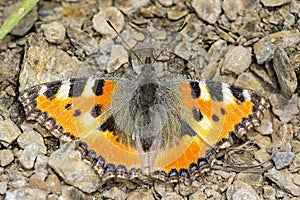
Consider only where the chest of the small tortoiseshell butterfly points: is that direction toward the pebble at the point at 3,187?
no

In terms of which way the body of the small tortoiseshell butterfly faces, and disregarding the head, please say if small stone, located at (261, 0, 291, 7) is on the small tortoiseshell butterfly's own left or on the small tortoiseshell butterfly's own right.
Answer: on the small tortoiseshell butterfly's own right

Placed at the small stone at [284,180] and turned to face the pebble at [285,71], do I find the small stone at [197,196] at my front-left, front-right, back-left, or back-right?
back-left

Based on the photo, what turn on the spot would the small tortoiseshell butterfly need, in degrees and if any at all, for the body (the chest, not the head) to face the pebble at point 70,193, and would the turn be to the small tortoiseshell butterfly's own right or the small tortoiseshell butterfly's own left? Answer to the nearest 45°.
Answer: approximately 90° to the small tortoiseshell butterfly's own left

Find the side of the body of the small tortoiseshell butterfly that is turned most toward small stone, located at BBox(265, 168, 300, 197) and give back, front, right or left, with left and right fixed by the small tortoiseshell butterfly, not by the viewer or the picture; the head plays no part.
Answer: right

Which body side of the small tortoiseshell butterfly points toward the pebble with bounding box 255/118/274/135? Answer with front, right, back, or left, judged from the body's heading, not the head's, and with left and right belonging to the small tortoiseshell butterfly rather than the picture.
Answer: right

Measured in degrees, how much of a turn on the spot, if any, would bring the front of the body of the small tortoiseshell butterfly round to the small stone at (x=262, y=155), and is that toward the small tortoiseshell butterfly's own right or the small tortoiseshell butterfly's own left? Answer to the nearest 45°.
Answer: approximately 90° to the small tortoiseshell butterfly's own right

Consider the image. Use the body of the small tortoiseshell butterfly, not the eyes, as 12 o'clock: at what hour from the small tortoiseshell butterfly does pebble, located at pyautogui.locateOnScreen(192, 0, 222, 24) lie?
The pebble is roughly at 2 o'clock from the small tortoiseshell butterfly.

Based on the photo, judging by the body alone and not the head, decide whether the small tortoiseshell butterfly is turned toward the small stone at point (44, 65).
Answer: no

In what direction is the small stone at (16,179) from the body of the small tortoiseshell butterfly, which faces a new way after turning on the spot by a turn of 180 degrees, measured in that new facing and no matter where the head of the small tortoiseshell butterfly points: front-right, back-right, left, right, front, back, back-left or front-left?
right

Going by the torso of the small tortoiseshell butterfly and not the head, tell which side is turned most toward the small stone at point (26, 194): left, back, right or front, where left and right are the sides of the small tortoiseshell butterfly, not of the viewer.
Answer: left

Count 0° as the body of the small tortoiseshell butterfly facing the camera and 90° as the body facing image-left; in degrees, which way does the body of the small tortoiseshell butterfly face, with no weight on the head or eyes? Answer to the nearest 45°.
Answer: approximately 180°

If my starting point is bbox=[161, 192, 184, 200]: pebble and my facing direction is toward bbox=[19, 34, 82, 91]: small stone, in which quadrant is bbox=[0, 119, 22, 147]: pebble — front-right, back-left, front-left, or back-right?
front-left

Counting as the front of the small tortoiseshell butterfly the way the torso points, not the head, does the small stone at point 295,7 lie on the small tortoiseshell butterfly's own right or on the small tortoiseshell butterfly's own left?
on the small tortoiseshell butterfly's own right
